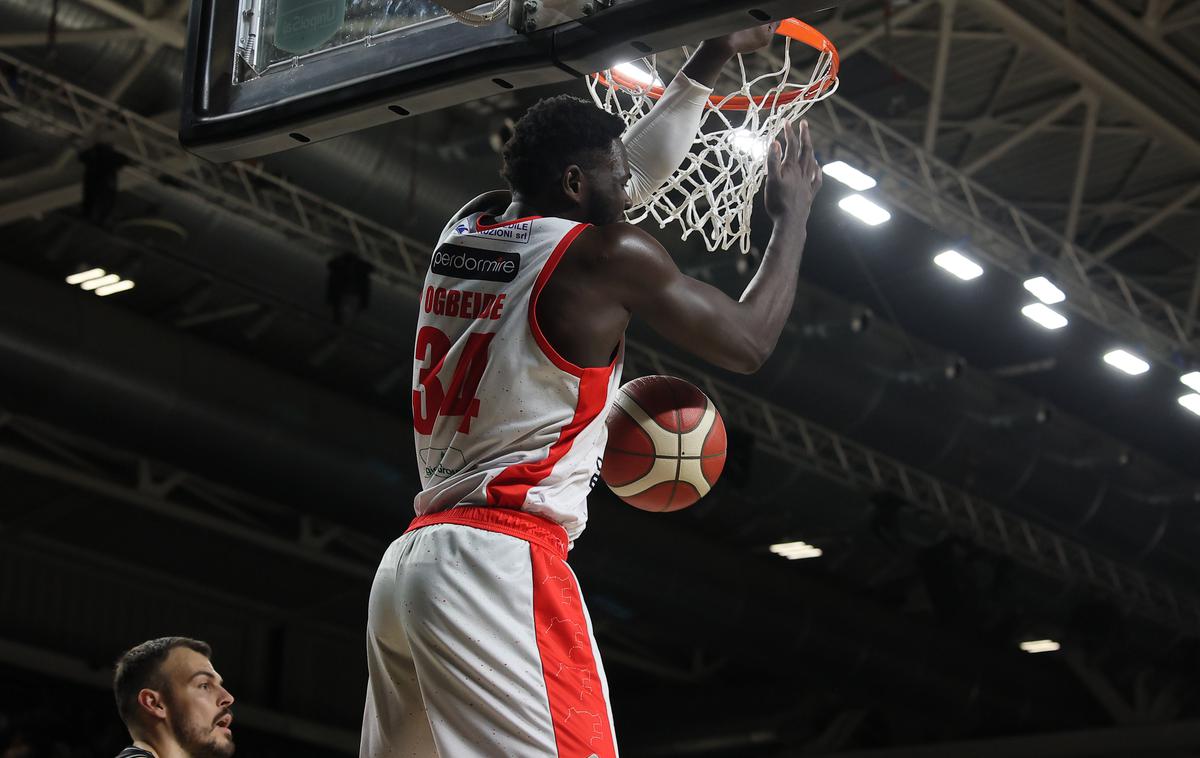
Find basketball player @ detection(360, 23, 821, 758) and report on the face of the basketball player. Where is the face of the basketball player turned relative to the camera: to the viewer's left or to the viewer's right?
to the viewer's right

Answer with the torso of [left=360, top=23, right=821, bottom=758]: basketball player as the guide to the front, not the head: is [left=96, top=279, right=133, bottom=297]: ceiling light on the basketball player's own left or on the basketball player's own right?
on the basketball player's own left

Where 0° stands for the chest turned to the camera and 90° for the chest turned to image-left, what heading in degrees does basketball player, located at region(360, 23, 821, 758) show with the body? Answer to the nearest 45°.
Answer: approximately 225°
